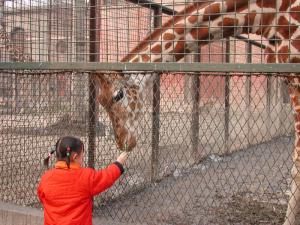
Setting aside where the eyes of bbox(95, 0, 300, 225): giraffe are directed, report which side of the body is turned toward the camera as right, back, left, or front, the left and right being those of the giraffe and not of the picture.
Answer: left

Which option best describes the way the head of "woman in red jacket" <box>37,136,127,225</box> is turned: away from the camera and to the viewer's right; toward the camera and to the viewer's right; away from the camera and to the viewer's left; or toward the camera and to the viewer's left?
away from the camera and to the viewer's right

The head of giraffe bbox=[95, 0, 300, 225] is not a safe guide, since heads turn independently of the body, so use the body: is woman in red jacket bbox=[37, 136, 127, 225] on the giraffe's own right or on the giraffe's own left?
on the giraffe's own left
